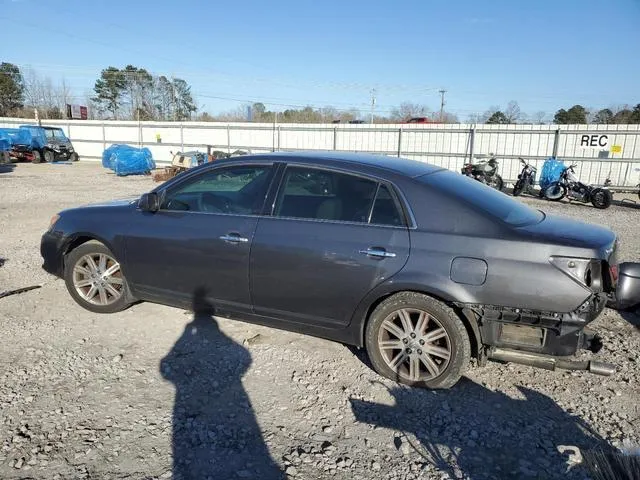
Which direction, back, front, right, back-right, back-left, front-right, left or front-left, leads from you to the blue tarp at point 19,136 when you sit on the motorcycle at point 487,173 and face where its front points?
back-right

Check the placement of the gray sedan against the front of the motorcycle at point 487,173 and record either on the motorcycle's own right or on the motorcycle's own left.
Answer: on the motorcycle's own right

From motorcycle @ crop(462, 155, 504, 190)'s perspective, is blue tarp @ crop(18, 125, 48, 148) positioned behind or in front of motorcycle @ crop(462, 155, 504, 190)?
behind

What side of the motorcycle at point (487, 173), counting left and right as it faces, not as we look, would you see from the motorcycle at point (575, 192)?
front

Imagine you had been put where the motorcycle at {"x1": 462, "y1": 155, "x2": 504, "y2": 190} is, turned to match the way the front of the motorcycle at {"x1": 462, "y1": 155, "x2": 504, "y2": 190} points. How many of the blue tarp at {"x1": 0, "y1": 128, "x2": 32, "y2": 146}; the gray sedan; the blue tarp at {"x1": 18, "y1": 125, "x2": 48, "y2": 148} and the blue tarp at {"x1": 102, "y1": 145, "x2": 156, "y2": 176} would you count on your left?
0

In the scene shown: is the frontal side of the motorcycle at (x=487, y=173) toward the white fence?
no

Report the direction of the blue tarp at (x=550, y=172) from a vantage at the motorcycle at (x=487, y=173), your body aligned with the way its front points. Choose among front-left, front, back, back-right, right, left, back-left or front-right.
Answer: front-left
